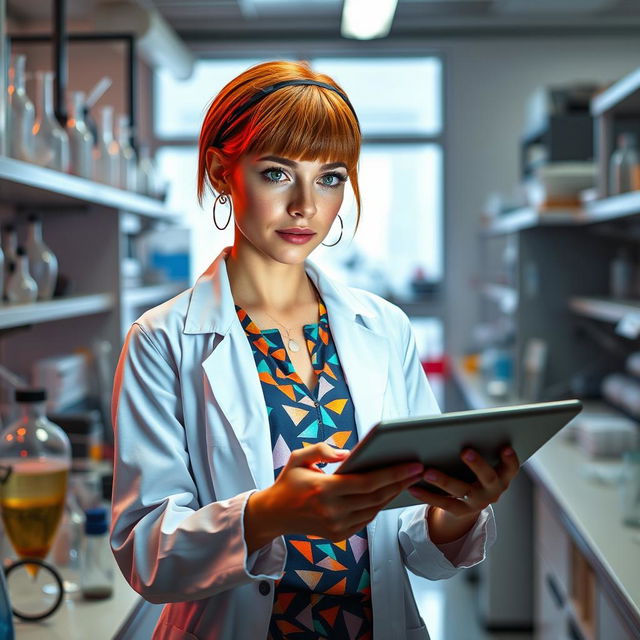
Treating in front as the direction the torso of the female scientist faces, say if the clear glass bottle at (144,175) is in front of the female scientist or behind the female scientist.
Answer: behind

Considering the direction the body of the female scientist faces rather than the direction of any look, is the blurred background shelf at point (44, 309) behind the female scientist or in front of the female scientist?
behind

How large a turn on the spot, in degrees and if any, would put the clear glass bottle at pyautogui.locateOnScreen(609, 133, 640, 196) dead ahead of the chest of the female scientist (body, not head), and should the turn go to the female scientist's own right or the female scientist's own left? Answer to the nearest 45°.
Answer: approximately 90° to the female scientist's own left

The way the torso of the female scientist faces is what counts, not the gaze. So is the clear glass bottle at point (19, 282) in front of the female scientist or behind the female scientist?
behind

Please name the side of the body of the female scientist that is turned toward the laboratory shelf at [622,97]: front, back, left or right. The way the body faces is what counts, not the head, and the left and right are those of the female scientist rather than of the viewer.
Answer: left

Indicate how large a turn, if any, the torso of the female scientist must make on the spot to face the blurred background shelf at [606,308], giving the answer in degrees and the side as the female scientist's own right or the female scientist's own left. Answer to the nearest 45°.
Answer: approximately 90° to the female scientist's own left

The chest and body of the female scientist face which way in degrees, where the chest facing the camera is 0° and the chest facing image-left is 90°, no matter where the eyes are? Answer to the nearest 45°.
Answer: approximately 315°

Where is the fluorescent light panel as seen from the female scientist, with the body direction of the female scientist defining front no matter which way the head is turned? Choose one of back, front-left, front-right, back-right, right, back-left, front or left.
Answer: back-left
